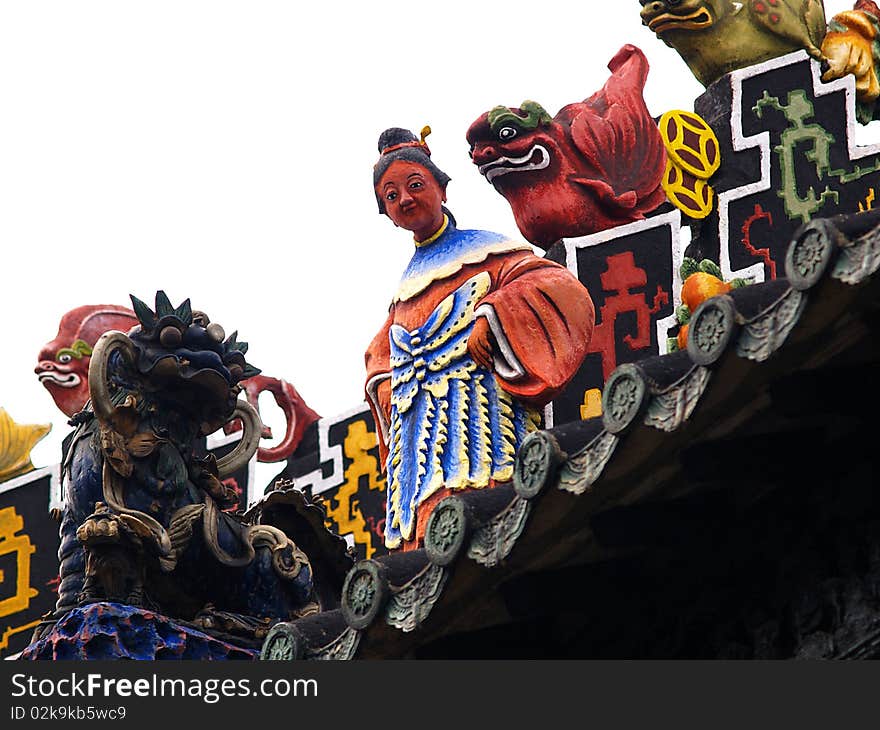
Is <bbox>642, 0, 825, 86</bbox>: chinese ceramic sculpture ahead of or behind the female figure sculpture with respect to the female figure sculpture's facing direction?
behind

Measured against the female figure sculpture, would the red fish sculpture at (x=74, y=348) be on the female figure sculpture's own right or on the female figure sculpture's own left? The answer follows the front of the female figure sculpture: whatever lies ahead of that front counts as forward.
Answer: on the female figure sculpture's own right

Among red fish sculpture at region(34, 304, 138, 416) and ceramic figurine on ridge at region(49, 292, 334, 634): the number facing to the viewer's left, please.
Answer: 1

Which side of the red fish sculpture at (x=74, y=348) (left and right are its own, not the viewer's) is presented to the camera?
left

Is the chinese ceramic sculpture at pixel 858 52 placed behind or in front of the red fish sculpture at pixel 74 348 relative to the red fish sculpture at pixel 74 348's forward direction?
behind

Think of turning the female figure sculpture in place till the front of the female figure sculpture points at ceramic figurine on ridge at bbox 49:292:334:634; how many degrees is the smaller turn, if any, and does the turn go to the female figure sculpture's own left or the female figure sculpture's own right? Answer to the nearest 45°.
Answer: approximately 45° to the female figure sculpture's own right

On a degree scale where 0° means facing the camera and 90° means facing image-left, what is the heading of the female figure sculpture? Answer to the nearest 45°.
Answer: approximately 45°

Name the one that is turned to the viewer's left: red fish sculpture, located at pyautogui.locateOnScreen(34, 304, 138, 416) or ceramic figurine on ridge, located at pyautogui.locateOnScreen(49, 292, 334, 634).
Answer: the red fish sculpture

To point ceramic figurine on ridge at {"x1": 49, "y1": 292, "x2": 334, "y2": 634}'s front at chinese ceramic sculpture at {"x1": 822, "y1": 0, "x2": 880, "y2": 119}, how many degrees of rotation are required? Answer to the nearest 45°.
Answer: approximately 45° to its left
